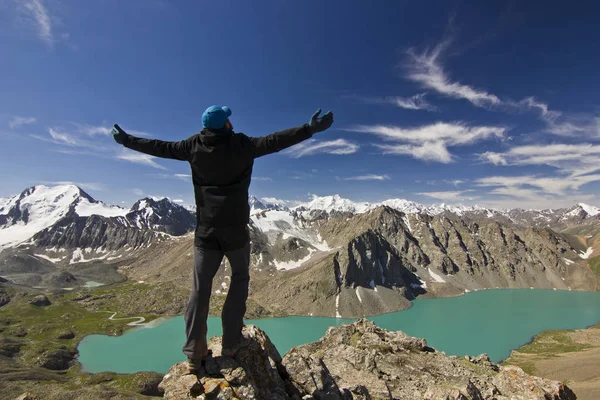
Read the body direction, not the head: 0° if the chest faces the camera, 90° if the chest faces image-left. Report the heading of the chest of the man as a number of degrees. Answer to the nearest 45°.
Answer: approximately 180°

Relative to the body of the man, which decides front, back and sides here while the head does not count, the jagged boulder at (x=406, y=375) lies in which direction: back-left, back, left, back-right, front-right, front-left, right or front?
front-right
